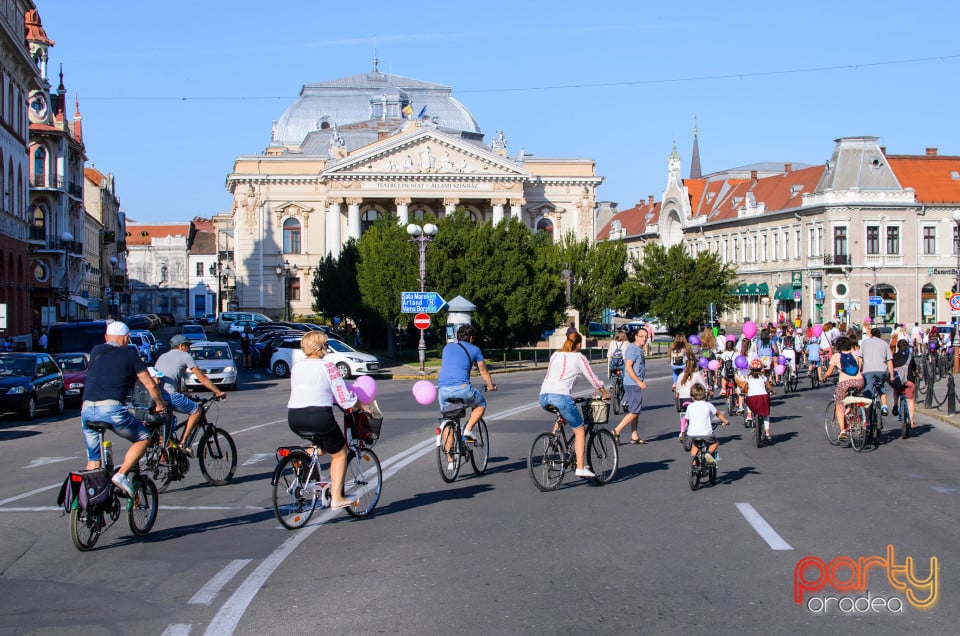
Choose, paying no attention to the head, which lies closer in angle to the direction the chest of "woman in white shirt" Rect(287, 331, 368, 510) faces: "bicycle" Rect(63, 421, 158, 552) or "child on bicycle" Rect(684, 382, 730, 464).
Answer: the child on bicycle

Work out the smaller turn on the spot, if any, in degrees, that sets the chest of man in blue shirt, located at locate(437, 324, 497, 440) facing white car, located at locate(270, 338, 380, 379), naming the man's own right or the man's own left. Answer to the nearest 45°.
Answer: approximately 45° to the man's own left

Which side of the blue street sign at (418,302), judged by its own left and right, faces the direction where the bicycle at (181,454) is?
front

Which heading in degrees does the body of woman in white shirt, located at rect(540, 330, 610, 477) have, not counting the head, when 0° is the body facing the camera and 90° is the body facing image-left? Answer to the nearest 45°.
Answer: approximately 225°

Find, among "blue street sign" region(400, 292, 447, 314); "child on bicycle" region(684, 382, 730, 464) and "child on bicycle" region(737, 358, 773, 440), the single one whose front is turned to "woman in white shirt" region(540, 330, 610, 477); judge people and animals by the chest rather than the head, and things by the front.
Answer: the blue street sign

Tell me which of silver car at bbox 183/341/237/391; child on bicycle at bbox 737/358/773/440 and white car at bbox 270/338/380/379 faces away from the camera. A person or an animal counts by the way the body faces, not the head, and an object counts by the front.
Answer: the child on bicycle

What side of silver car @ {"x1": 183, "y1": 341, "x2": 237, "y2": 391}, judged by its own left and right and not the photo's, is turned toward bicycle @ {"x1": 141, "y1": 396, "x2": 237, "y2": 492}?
front

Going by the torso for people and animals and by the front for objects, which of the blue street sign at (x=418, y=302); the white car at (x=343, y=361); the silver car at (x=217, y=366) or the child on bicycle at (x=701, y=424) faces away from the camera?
the child on bicycle

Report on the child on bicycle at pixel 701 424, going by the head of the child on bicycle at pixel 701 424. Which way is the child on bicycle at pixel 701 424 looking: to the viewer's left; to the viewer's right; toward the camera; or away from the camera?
away from the camera

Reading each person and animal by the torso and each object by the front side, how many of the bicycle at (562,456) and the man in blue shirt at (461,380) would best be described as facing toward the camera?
0

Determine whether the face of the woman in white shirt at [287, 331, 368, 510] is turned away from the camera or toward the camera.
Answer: away from the camera

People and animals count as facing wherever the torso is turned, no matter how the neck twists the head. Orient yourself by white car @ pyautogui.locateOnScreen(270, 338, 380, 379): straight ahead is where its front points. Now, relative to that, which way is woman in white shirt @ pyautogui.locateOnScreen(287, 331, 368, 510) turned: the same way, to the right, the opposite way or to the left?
to the left

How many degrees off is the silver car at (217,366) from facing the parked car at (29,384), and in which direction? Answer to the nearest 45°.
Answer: approximately 45° to its right

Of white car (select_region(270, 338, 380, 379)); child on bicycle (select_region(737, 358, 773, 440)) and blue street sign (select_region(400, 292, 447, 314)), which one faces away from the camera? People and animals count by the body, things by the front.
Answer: the child on bicycle

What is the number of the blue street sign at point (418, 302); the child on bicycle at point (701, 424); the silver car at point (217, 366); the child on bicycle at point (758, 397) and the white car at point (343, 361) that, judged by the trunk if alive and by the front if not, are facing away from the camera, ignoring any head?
2
